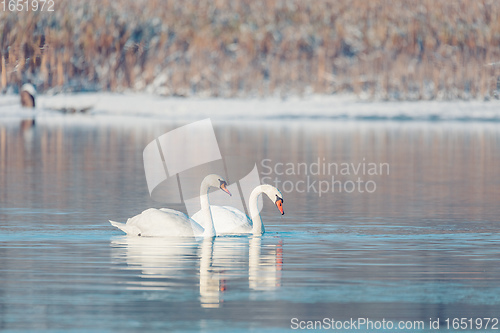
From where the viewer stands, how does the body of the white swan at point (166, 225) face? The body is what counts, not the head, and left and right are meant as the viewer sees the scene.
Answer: facing to the right of the viewer
